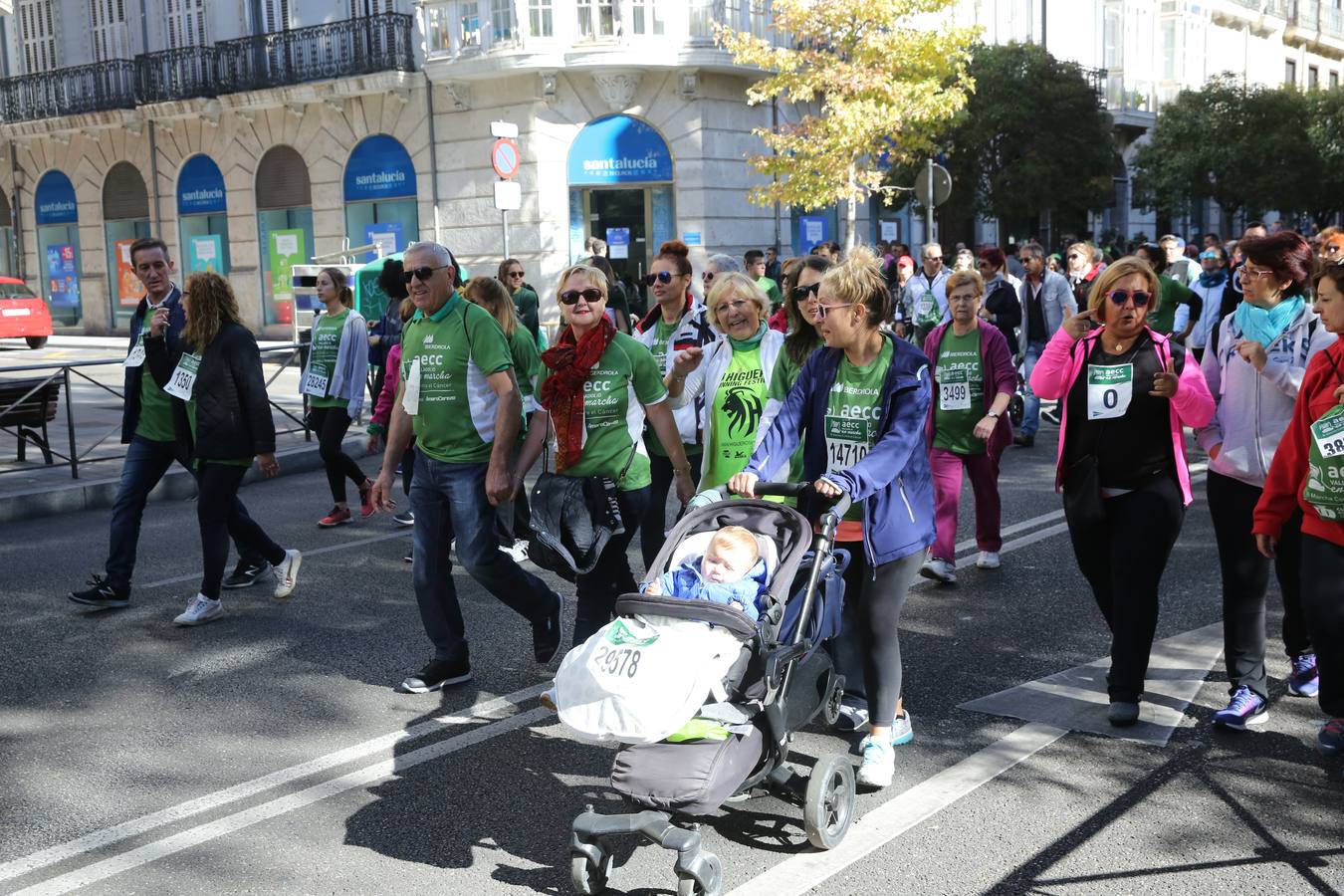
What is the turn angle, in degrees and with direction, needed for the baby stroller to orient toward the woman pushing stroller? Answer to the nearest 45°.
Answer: approximately 180°

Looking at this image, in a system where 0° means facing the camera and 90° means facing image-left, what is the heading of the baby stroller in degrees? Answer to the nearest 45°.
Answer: approximately 45°

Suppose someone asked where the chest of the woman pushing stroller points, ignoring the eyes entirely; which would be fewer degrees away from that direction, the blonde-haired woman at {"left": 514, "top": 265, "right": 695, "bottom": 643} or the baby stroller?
the baby stroller

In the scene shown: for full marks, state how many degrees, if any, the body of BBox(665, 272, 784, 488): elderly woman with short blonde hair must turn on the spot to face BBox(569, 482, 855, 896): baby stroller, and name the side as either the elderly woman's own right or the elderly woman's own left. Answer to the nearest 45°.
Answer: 0° — they already face it

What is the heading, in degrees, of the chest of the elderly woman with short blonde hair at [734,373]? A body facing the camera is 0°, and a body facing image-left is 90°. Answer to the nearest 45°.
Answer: approximately 0°

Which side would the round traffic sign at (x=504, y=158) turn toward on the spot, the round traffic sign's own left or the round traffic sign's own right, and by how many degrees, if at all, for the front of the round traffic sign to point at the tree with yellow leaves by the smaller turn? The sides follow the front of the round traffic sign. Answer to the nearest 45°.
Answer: approximately 90° to the round traffic sign's own left

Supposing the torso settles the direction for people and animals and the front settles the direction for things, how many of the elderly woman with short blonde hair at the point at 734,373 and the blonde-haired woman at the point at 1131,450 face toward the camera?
2

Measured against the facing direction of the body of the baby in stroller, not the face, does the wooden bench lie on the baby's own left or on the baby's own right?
on the baby's own right

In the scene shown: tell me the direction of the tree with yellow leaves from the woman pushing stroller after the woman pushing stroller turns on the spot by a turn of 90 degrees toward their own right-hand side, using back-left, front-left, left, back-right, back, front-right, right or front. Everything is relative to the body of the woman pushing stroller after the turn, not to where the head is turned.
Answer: front-right

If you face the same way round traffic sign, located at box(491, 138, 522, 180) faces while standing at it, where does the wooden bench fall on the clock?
The wooden bench is roughly at 3 o'clock from the round traffic sign.

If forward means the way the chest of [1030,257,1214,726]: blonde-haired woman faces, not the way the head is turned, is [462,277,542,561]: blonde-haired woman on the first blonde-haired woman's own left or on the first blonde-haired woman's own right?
on the first blonde-haired woman's own right
